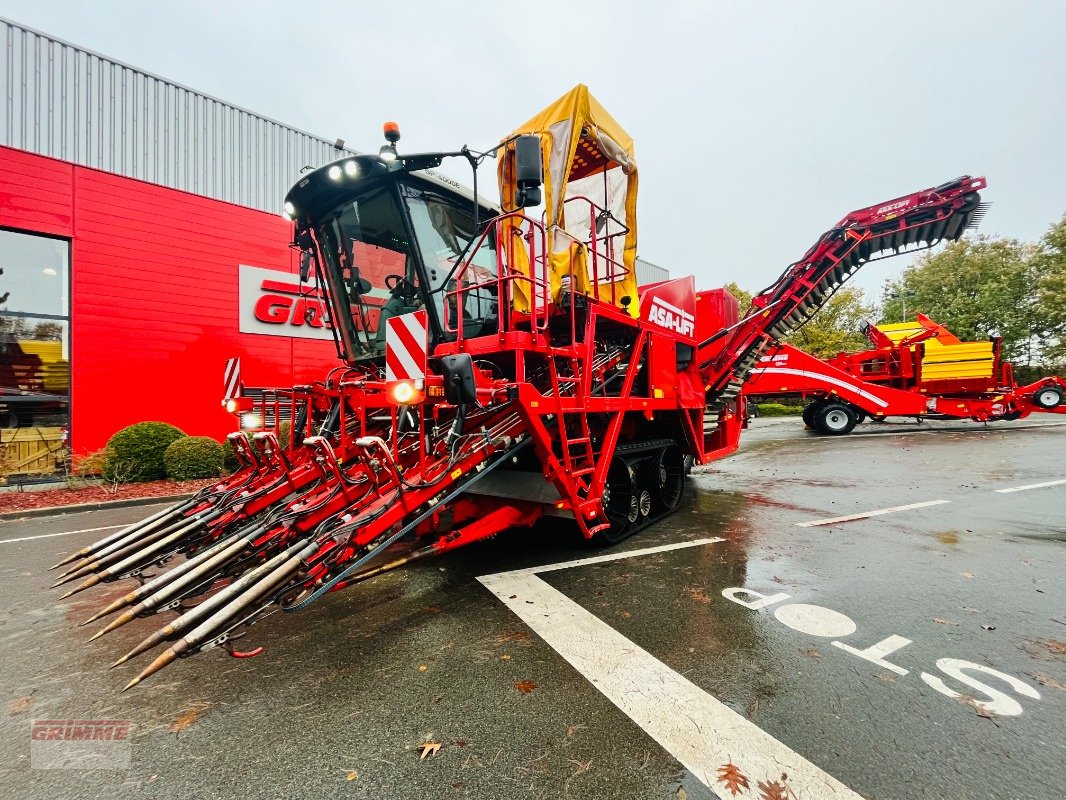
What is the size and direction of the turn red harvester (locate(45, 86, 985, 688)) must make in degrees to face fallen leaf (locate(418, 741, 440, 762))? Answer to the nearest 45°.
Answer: approximately 45° to its left

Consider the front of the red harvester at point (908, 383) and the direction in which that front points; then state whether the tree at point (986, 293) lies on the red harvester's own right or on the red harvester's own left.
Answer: on the red harvester's own left

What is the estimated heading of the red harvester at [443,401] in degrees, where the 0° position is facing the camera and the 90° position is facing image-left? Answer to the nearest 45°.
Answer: approximately 45°

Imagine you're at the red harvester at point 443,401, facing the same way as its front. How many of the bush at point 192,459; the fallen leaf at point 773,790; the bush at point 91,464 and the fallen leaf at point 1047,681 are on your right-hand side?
2

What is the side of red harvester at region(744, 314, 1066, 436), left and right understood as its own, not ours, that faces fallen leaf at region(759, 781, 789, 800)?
right

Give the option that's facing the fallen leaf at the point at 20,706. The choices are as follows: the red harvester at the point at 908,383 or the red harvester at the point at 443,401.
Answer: the red harvester at the point at 443,401

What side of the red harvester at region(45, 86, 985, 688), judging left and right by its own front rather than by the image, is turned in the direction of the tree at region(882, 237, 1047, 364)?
back

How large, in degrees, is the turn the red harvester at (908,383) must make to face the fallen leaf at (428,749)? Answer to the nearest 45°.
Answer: approximately 90° to its right

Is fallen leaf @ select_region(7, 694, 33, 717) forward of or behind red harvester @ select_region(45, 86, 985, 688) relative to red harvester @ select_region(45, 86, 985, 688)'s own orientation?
forward

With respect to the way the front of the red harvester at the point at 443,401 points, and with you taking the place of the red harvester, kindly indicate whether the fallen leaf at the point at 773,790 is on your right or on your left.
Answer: on your left

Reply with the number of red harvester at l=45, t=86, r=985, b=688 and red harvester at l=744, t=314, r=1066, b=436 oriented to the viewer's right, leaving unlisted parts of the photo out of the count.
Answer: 1

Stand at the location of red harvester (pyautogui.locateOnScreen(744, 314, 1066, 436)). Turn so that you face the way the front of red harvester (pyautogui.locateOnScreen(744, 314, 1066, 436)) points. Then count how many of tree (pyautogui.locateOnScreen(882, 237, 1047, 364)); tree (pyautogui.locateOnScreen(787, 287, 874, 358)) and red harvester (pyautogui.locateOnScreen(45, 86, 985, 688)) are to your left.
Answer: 2

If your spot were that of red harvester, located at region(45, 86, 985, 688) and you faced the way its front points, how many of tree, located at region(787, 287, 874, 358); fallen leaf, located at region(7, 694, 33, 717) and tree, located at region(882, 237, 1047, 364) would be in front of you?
1
